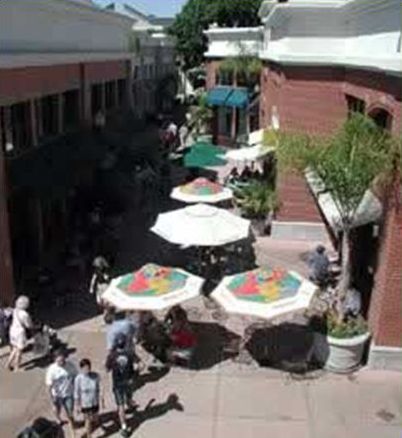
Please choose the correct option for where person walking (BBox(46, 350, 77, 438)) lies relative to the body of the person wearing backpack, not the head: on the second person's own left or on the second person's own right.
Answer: on the second person's own left

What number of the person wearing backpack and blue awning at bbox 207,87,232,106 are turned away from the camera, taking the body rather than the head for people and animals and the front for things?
1

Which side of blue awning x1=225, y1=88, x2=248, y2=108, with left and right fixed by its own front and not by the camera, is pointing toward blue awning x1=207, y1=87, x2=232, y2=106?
right

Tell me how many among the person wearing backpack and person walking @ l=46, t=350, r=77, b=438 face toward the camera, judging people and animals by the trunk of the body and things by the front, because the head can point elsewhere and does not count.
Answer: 1

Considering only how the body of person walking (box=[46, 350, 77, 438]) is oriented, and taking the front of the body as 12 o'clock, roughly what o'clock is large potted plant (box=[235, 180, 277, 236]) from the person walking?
The large potted plant is roughly at 7 o'clock from the person walking.

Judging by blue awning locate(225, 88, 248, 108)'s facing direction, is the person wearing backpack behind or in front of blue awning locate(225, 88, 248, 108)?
in front

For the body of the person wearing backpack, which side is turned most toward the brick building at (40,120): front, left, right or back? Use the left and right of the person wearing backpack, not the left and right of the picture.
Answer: front

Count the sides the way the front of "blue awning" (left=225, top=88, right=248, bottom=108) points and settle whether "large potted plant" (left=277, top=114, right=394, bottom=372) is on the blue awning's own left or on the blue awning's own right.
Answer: on the blue awning's own left

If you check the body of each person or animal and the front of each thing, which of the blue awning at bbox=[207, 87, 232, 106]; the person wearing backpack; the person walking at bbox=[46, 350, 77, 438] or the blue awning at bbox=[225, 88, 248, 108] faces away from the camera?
the person wearing backpack

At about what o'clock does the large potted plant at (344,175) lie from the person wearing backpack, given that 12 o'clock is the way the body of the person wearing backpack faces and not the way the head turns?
The large potted plant is roughly at 2 o'clock from the person wearing backpack.

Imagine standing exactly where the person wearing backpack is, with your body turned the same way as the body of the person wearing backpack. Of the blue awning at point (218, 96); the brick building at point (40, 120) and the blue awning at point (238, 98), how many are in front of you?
3

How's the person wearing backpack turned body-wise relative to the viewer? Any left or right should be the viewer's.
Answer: facing away from the viewer

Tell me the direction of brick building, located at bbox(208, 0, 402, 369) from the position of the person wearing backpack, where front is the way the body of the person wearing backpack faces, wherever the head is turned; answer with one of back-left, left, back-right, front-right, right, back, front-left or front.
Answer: front-right

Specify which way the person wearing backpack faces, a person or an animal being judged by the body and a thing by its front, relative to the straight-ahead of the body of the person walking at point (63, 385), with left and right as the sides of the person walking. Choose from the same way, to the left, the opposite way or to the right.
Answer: the opposite way

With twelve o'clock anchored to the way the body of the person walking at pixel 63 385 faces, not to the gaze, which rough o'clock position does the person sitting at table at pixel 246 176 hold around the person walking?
The person sitting at table is roughly at 7 o'clock from the person walking.

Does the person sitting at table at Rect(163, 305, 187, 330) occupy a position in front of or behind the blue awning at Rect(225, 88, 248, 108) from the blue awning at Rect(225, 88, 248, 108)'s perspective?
in front
